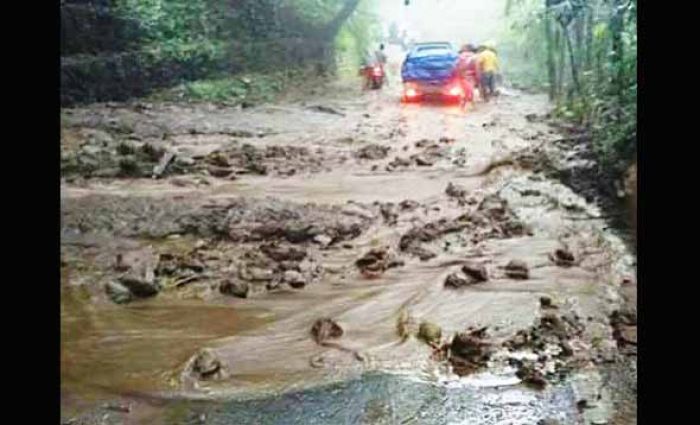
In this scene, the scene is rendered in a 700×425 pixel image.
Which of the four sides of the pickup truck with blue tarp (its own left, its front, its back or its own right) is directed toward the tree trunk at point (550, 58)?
right

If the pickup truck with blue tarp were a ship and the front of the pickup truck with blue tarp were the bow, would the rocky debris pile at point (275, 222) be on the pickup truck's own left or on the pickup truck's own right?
on the pickup truck's own left

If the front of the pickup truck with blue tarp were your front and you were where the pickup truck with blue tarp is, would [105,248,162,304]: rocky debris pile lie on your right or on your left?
on your left

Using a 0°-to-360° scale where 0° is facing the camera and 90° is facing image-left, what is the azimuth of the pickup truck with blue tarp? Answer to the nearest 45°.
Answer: approximately 180°

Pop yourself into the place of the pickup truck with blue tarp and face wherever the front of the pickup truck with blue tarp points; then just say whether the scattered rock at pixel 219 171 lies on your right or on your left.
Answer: on your left

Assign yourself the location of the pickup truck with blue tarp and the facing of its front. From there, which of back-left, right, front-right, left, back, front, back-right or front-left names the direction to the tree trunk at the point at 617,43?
right
